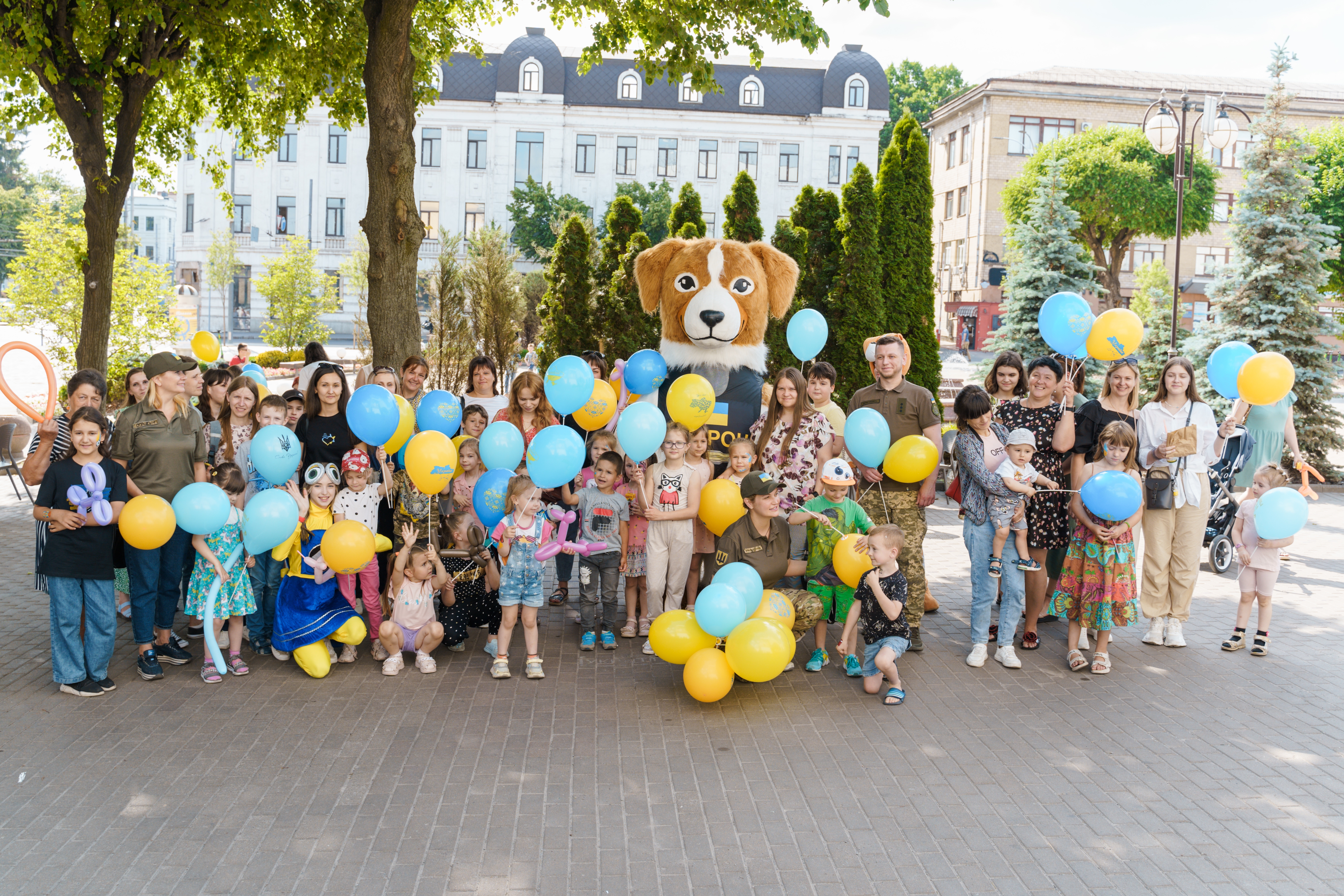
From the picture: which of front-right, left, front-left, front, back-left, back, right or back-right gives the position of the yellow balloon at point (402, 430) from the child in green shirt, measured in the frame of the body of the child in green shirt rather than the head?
right

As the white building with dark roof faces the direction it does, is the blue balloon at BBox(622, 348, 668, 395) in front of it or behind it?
in front

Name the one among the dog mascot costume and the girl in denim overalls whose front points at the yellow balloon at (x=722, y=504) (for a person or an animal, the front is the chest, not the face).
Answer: the dog mascot costume

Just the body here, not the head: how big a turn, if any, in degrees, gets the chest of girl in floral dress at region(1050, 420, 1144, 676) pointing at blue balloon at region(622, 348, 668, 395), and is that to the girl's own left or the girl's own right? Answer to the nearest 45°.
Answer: approximately 90° to the girl's own right

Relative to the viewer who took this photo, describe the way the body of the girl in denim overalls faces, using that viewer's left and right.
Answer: facing the viewer

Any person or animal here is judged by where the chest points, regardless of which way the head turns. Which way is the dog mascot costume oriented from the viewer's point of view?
toward the camera

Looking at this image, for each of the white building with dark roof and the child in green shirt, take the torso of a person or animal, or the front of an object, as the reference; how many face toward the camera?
2

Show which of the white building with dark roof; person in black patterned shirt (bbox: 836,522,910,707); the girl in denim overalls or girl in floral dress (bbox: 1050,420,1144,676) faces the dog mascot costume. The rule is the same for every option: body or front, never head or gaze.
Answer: the white building with dark roof

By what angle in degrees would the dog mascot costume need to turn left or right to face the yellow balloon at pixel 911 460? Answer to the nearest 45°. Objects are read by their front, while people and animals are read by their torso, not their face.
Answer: approximately 45° to its left

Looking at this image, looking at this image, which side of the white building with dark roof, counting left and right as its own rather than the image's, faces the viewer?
front

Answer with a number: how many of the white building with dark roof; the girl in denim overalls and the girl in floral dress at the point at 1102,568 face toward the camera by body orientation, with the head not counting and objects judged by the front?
3

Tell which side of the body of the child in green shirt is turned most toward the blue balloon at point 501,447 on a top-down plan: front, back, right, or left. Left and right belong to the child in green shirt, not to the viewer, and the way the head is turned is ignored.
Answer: right
